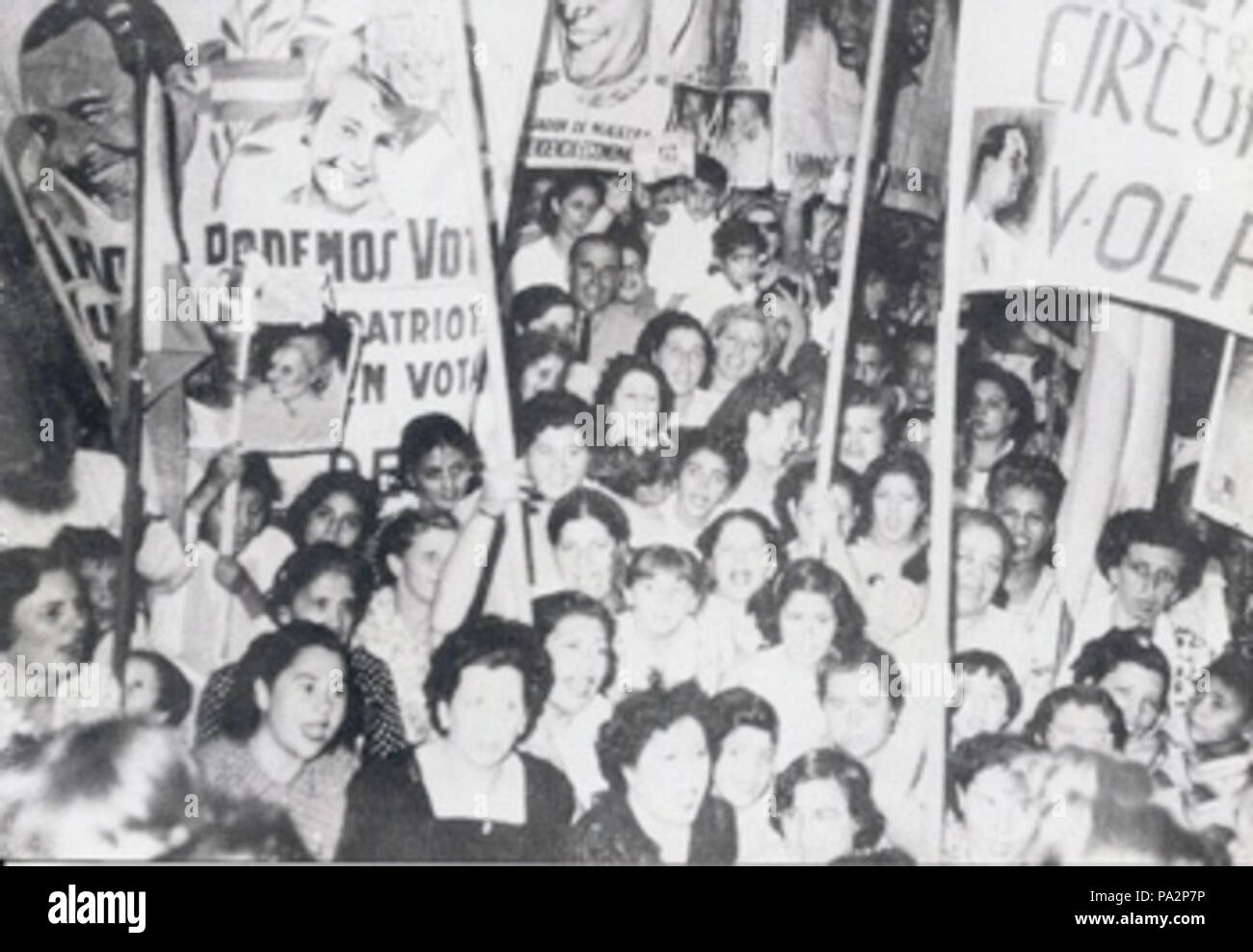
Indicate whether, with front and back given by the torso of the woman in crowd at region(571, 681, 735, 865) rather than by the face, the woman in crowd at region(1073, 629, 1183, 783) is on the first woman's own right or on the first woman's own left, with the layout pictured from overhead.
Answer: on the first woman's own left

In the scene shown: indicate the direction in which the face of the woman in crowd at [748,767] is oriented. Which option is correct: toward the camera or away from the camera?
toward the camera

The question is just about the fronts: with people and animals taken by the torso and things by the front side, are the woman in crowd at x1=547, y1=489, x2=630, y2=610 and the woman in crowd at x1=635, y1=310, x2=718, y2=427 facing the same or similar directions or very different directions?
same or similar directions

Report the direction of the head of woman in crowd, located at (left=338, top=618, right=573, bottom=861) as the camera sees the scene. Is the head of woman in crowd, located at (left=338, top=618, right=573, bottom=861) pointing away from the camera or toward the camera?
toward the camera

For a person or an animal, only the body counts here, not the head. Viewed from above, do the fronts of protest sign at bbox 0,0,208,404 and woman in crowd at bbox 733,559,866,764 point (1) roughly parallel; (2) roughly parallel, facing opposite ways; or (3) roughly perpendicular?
roughly parallel

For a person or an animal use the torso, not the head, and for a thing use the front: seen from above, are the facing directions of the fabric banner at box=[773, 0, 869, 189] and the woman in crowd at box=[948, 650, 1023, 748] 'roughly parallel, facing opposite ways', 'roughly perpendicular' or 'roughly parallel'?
roughly parallel

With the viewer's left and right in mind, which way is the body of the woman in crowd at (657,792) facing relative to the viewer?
facing the viewer and to the right of the viewer

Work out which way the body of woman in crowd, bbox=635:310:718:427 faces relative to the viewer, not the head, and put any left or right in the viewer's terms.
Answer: facing the viewer

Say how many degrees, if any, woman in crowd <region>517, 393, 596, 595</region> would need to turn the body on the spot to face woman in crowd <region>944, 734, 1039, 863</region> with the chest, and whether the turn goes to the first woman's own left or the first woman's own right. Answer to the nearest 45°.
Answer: approximately 45° to the first woman's own left

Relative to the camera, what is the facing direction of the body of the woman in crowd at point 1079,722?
toward the camera

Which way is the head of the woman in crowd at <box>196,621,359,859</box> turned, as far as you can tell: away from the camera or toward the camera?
toward the camera
